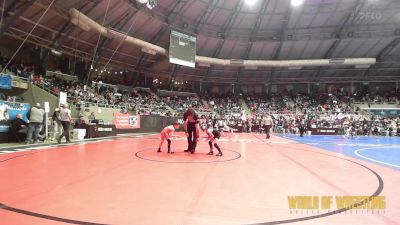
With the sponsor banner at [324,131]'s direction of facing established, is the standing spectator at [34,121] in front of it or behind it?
in front

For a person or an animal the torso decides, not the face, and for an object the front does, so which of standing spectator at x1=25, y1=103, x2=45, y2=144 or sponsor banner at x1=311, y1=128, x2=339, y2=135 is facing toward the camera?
the sponsor banner

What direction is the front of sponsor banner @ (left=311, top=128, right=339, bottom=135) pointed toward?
toward the camera

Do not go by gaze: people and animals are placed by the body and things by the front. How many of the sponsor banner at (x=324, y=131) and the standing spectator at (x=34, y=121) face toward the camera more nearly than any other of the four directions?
1

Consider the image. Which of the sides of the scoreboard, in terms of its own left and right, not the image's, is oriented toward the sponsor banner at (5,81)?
right

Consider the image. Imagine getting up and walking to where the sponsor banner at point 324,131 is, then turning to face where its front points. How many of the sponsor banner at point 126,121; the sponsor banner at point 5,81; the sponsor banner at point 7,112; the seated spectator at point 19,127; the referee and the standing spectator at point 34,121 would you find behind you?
0

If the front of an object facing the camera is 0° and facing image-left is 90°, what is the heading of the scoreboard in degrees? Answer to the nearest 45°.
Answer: approximately 315°

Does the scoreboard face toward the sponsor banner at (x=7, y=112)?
no

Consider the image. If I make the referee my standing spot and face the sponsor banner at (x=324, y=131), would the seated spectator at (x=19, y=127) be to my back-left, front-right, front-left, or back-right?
back-left

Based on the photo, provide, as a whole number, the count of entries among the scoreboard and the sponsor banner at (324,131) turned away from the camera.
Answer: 0
